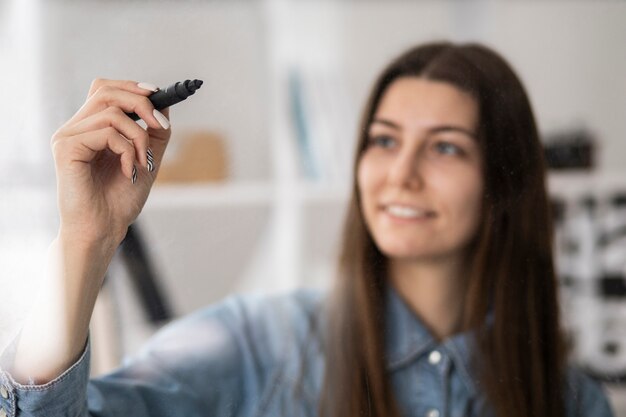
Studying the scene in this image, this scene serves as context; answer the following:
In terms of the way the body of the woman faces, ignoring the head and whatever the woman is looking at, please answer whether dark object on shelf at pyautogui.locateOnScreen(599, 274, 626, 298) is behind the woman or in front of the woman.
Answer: behind

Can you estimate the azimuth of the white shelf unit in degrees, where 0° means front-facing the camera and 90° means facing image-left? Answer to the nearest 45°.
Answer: approximately 0°

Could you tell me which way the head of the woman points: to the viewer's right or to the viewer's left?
to the viewer's left

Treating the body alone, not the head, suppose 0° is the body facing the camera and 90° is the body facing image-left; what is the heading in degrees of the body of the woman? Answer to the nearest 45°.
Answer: approximately 0°
